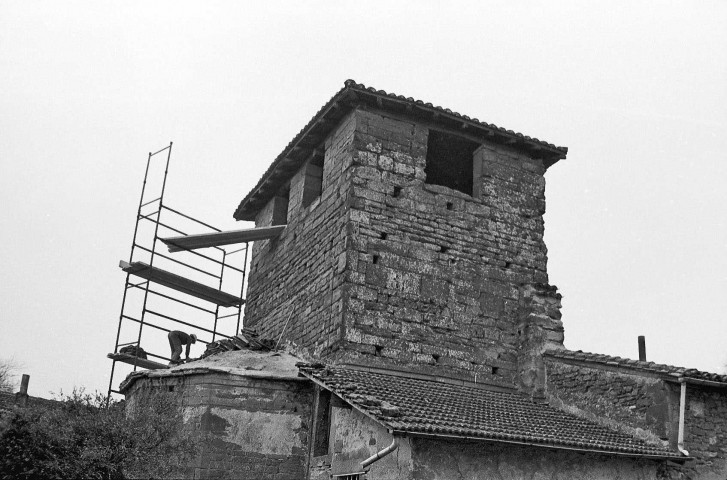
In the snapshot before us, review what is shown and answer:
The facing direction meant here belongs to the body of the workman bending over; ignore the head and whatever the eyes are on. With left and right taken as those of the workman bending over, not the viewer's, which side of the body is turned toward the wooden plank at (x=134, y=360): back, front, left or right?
back

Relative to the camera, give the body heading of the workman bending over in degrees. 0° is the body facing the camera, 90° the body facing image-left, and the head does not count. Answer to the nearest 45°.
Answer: approximately 270°

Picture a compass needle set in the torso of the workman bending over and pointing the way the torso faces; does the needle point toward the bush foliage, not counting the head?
no

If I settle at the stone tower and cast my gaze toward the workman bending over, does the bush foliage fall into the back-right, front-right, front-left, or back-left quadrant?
front-left

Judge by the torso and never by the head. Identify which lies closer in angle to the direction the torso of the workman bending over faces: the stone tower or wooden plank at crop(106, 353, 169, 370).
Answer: the stone tower

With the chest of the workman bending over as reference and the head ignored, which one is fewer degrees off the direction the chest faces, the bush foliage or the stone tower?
the stone tower

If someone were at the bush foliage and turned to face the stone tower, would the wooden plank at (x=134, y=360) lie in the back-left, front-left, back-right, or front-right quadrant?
front-left
